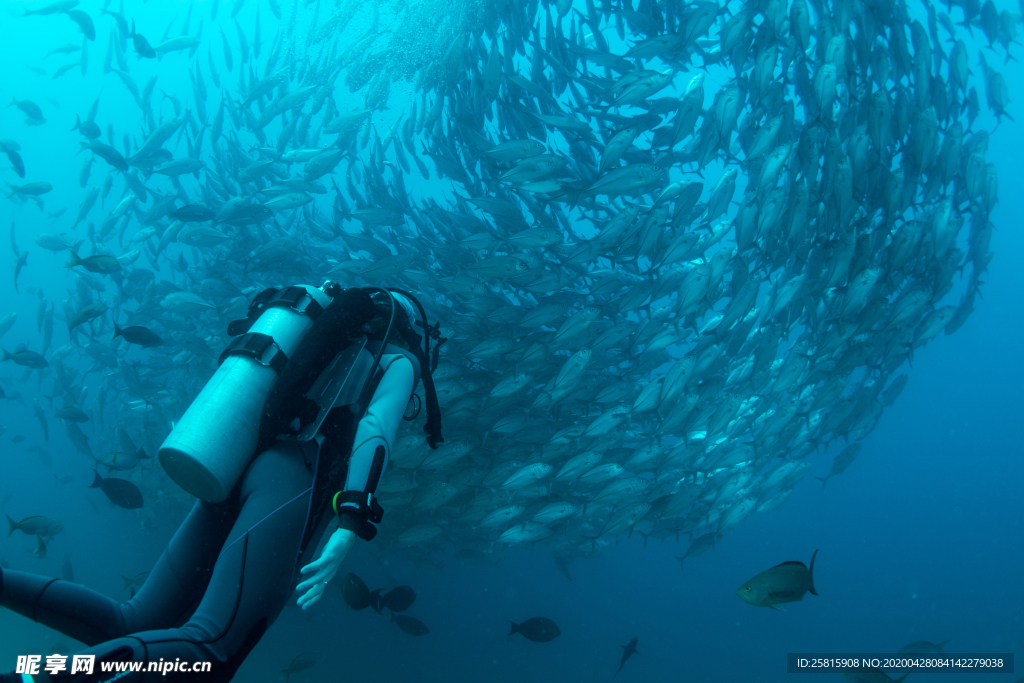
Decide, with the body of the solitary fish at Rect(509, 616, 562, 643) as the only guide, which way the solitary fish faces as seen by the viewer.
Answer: to the viewer's right

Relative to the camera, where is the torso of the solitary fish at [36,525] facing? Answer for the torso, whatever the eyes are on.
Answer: to the viewer's right

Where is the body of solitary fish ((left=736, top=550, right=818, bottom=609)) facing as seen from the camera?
to the viewer's left

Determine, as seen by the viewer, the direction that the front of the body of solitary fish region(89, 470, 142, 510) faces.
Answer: to the viewer's right

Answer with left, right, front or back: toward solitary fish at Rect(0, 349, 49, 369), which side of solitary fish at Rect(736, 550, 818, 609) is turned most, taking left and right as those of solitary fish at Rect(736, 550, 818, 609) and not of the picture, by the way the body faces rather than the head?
front

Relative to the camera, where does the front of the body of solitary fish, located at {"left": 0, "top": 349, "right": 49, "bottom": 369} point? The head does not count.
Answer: to the viewer's right

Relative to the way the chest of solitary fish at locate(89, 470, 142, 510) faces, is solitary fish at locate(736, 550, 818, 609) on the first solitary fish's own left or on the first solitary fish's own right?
on the first solitary fish's own right

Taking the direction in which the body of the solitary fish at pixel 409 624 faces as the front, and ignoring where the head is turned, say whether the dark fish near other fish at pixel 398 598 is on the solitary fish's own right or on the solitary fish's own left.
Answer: on the solitary fish's own right

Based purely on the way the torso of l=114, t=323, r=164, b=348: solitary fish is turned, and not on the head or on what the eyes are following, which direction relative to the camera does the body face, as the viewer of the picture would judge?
to the viewer's right

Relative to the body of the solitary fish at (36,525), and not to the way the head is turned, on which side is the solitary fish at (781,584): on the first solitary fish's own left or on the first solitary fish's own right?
on the first solitary fish's own right
